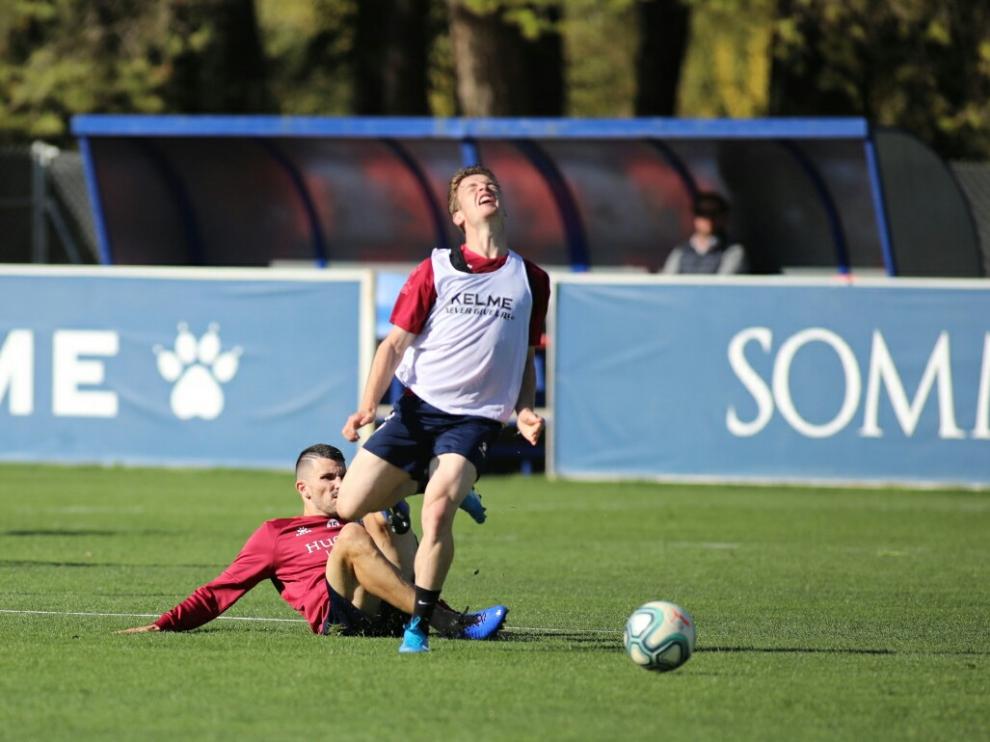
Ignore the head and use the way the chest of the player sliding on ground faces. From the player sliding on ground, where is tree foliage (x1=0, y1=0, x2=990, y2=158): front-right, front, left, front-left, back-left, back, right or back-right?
back-left

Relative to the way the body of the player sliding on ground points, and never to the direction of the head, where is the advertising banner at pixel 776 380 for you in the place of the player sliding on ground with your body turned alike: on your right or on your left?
on your left

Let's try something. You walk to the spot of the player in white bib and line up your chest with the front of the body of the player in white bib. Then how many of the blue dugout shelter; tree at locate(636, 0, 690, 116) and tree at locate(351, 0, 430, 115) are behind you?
3

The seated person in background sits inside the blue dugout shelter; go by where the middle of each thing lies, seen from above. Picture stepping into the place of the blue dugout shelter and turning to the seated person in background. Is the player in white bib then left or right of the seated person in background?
right

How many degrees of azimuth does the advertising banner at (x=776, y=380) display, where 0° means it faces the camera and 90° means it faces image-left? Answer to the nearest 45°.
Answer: approximately 0°

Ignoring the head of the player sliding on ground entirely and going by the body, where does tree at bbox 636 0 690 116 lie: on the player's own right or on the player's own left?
on the player's own left

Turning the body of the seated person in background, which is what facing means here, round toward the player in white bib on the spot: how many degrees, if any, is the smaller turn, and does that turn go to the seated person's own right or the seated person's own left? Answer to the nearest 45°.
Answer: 0° — they already face them
